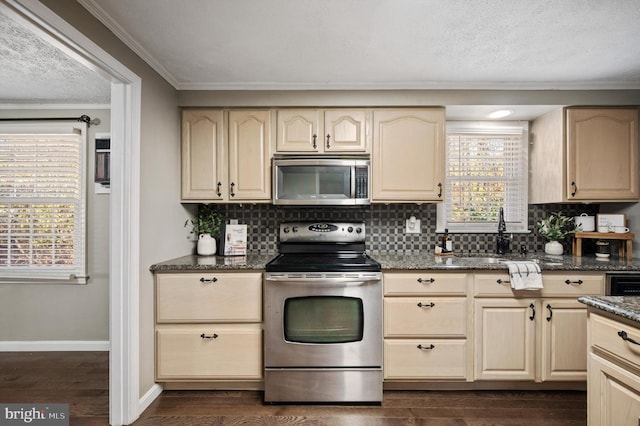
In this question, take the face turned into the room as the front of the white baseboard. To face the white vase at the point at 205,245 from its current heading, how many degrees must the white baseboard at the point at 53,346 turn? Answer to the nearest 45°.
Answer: approximately 45° to its left

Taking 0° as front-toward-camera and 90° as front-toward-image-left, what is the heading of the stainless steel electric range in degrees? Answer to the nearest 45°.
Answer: approximately 0°

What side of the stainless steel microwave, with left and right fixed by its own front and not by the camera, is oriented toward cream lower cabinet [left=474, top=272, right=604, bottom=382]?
left

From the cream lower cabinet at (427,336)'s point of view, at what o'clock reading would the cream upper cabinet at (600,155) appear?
The cream upper cabinet is roughly at 8 o'clock from the cream lower cabinet.

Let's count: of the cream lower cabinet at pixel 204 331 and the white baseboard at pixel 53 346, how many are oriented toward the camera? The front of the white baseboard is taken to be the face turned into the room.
2

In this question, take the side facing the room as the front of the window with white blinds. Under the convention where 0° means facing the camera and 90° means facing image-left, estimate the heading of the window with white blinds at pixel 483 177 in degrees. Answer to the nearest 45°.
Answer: approximately 0°

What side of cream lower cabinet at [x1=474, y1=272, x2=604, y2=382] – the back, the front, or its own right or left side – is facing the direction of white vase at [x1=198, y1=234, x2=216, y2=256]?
right
